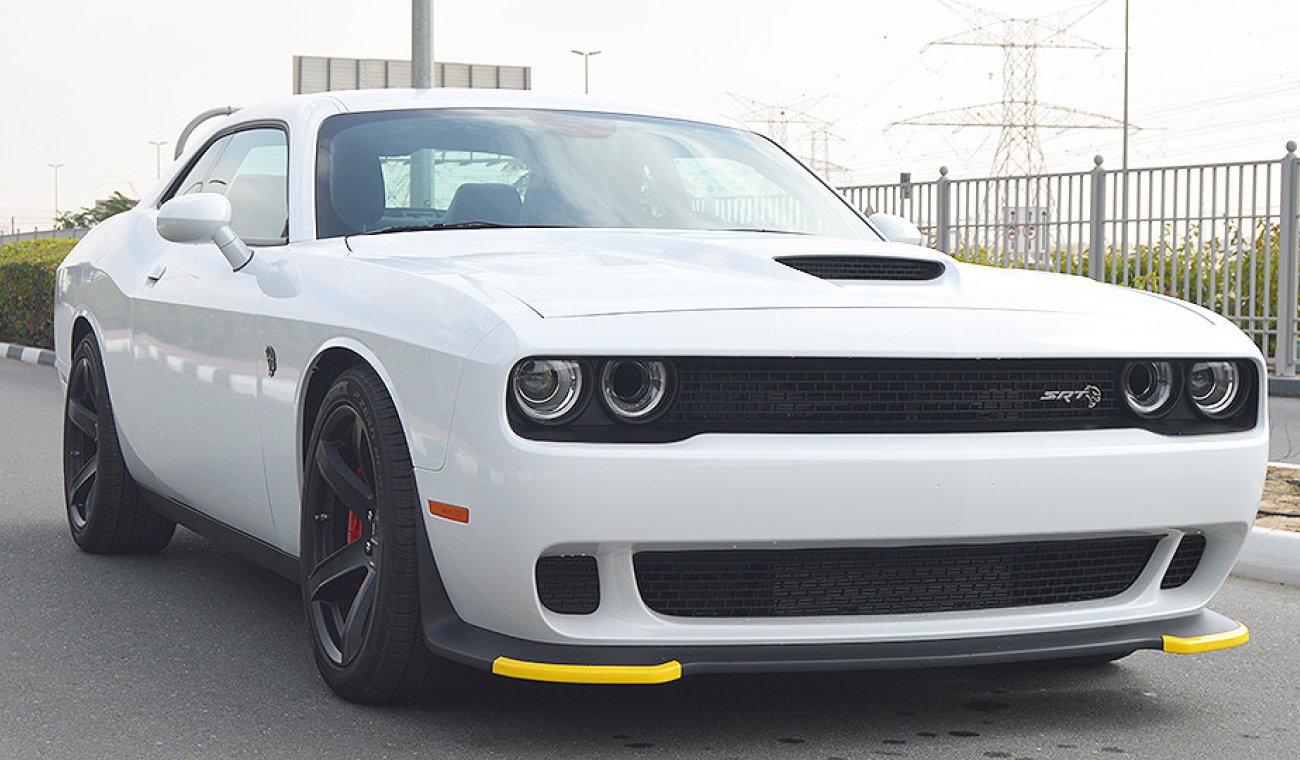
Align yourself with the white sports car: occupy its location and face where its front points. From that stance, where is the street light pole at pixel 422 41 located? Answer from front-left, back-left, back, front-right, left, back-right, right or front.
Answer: back-left

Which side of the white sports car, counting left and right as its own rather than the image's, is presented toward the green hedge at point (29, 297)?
back

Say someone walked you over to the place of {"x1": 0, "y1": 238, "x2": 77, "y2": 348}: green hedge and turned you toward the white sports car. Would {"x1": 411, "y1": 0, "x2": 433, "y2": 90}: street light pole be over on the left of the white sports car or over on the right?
left

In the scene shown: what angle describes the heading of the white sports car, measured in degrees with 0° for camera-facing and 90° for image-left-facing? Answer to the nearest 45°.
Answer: approximately 315°

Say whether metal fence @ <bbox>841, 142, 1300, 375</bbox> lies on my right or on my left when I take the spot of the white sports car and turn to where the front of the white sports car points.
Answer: on my left

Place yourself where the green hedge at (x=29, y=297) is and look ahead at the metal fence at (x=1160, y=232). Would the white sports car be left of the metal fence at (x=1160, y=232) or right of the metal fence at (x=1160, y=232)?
right
